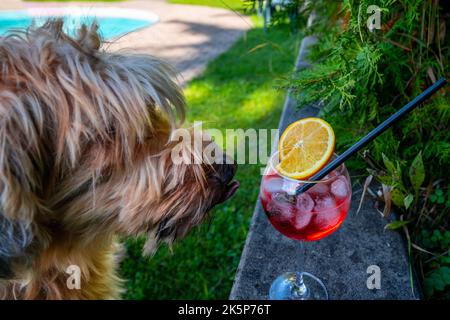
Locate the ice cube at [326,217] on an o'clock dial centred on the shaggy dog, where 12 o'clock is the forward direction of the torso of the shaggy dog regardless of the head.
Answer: The ice cube is roughly at 1 o'clock from the shaggy dog.

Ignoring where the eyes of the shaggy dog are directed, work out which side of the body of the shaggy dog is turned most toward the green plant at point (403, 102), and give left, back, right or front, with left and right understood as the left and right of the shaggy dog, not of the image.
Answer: front

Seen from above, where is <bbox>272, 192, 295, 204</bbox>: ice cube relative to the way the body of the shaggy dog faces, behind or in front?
in front

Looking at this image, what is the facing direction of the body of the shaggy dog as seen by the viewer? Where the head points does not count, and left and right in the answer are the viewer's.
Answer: facing to the right of the viewer

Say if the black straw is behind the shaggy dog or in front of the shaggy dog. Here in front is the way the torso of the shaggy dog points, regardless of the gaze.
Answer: in front

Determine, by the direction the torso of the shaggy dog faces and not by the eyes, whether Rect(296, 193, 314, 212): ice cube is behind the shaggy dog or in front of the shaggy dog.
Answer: in front
